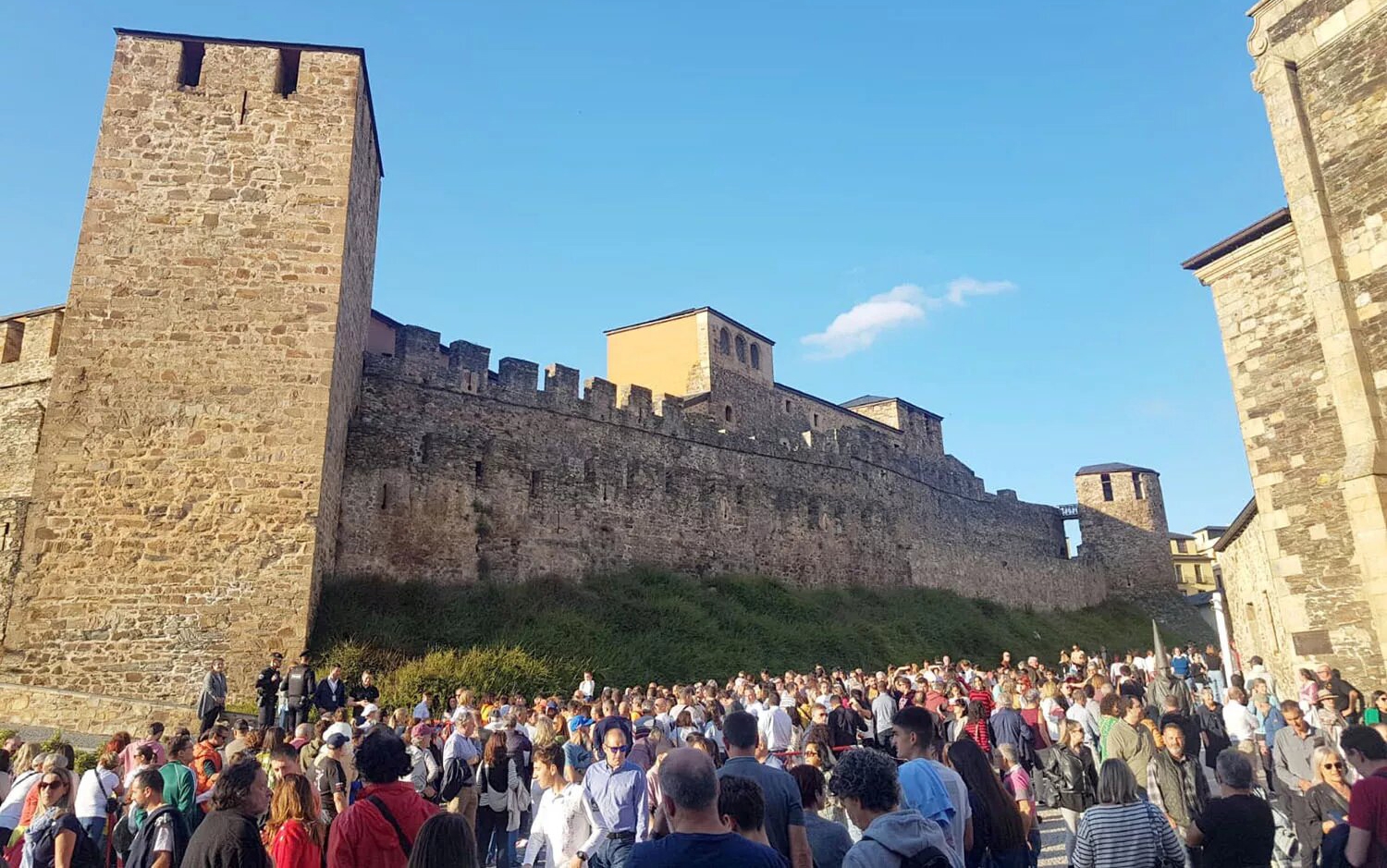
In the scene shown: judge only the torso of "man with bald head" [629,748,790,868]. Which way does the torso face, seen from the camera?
away from the camera

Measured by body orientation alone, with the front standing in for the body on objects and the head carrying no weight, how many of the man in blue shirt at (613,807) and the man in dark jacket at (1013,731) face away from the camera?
1

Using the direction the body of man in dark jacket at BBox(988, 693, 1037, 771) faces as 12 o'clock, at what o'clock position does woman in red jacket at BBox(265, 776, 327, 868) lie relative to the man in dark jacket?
The woman in red jacket is roughly at 7 o'clock from the man in dark jacket.

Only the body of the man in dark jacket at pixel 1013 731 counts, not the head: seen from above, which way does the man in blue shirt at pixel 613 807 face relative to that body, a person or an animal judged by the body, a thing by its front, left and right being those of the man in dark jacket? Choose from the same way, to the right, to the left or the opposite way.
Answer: the opposite way

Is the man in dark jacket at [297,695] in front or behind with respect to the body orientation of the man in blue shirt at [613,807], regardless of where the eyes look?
behind

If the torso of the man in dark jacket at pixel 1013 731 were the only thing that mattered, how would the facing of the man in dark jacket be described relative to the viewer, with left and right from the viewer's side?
facing away from the viewer

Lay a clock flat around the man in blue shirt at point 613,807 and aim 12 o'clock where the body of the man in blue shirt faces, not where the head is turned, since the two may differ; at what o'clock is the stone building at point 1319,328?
The stone building is roughly at 8 o'clock from the man in blue shirt.

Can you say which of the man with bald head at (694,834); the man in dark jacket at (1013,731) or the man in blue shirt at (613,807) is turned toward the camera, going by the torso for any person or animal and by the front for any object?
the man in blue shirt

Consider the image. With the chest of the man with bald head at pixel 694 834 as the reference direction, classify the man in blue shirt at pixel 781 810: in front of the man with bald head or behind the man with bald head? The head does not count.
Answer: in front

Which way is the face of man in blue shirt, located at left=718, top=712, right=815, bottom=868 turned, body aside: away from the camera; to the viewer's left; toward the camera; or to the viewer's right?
away from the camera

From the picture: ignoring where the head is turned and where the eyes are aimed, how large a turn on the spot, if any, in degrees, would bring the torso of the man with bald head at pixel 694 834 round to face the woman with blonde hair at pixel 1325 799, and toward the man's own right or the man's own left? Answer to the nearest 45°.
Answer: approximately 45° to the man's own right

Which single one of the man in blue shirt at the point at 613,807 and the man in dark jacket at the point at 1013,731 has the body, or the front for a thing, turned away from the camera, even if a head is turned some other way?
the man in dark jacket

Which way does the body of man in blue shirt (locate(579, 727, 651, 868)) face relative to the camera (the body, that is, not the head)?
toward the camera

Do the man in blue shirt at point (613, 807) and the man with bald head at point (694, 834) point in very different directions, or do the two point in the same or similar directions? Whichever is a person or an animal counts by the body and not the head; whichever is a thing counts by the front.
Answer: very different directions

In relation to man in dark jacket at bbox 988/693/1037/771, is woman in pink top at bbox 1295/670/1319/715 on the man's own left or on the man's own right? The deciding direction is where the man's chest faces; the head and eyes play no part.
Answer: on the man's own right

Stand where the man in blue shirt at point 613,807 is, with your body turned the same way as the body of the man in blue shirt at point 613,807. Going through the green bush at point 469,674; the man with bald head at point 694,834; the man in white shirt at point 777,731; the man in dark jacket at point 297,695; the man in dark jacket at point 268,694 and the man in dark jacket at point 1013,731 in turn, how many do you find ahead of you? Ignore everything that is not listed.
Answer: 1

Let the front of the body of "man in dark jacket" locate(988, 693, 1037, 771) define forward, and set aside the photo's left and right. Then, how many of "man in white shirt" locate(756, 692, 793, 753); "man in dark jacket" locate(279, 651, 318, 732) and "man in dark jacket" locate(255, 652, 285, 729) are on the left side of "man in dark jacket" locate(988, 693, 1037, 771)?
3

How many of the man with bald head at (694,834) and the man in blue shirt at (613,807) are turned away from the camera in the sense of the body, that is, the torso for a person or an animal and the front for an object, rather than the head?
1

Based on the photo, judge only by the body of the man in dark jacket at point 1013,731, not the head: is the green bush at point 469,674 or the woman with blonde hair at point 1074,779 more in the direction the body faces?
the green bush

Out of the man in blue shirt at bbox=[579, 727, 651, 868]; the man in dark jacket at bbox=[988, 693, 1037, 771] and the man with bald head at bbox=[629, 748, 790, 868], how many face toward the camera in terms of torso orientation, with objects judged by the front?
1

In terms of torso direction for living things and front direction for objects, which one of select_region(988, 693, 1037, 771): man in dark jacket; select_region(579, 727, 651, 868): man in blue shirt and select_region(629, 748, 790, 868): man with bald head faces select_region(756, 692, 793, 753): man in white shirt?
the man with bald head
